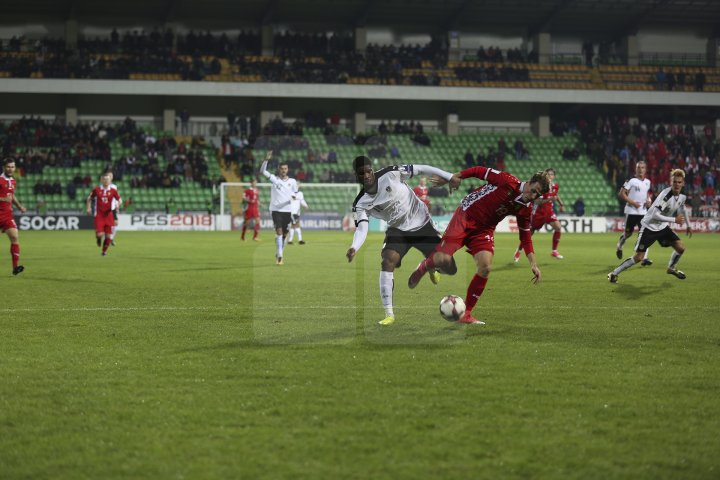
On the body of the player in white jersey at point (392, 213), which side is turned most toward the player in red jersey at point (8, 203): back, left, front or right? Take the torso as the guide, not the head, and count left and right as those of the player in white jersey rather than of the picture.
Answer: right

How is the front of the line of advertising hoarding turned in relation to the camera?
facing the viewer

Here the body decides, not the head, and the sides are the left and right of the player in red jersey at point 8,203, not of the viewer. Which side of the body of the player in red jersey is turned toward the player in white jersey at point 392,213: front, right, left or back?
front

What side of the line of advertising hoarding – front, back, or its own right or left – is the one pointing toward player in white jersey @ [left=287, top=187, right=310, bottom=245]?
front

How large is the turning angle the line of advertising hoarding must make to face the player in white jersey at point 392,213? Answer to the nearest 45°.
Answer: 0° — it already faces them

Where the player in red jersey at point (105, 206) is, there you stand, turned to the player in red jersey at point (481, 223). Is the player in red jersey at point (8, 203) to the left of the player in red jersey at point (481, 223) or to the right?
right

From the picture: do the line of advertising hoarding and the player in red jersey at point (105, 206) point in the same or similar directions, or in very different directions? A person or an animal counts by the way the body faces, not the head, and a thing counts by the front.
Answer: same or similar directions

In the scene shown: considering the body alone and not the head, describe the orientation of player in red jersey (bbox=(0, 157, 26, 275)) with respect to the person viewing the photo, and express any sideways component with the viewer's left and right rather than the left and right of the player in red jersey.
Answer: facing the viewer and to the right of the viewer

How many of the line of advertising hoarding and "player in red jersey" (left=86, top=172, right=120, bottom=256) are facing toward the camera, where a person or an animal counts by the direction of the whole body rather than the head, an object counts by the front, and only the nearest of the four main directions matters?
2

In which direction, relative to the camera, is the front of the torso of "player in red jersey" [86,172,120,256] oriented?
toward the camera

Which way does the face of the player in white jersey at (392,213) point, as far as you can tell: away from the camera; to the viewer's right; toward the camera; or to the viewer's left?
toward the camera

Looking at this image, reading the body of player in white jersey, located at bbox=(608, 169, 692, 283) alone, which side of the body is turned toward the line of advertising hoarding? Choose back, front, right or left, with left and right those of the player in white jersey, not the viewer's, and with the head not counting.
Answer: back
